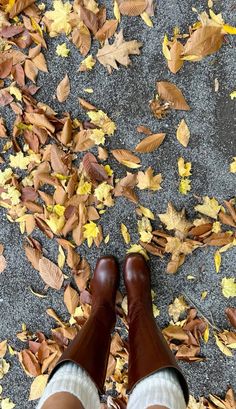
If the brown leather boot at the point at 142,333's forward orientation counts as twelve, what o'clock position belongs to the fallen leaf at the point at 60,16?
The fallen leaf is roughly at 12 o'clock from the brown leather boot.

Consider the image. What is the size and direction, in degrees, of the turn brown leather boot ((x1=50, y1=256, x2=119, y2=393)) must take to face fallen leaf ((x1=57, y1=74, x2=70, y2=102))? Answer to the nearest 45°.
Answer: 0° — it already faces it

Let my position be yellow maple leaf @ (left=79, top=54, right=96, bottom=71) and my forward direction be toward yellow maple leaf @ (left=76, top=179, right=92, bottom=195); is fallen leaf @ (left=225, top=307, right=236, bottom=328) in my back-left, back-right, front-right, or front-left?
front-left

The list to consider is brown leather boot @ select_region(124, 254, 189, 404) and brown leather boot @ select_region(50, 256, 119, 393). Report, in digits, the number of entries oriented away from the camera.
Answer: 2

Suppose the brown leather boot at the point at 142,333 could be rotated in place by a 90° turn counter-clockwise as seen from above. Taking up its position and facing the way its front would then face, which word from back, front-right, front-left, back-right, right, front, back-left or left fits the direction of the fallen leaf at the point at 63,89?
right

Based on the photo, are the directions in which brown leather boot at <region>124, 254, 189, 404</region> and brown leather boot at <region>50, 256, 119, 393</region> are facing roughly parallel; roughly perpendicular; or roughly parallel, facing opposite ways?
roughly parallel

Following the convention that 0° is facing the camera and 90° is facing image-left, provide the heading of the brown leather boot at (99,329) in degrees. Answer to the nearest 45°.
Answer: approximately 180°

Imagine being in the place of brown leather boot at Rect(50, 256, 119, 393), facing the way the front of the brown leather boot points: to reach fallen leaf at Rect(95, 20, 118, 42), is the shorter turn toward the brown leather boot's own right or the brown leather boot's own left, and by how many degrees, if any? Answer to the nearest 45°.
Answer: approximately 45° to the brown leather boot's own right

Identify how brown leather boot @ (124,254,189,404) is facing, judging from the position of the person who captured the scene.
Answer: facing away from the viewer
